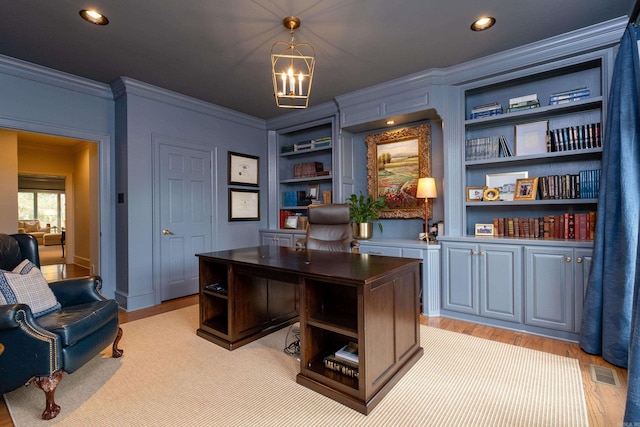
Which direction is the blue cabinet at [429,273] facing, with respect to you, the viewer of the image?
facing the viewer and to the left of the viewer

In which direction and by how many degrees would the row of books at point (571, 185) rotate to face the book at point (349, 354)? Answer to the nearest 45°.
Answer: approximately 45° to its right

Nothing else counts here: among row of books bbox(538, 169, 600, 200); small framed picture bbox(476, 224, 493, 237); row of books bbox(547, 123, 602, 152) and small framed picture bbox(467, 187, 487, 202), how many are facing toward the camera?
4

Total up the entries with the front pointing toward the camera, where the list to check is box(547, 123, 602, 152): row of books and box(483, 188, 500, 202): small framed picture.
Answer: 2

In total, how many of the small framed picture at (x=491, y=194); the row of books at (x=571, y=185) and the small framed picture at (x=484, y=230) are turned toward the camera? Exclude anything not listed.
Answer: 3

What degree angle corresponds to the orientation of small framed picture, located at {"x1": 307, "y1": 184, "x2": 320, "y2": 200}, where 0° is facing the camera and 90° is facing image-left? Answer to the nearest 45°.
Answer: approximately 45°

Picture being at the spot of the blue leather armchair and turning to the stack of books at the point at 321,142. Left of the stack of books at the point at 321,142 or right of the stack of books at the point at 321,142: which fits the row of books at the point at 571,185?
right

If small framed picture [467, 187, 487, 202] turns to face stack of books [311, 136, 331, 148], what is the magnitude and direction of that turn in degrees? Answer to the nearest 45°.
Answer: approximately 90° to its right

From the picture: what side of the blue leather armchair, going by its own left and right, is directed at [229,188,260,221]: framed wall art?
left

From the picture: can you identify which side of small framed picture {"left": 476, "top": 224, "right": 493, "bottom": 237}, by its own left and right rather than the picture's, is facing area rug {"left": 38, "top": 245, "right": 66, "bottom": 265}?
right

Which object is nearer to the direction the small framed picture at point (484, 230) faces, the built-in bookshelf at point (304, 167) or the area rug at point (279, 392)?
the area rug

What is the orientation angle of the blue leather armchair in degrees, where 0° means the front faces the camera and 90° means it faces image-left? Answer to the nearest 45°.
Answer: approximately 315°

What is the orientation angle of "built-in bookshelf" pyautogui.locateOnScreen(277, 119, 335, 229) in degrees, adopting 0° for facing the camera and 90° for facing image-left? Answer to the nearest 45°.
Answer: approximately 45°

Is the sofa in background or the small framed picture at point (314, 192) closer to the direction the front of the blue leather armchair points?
the small framed picture

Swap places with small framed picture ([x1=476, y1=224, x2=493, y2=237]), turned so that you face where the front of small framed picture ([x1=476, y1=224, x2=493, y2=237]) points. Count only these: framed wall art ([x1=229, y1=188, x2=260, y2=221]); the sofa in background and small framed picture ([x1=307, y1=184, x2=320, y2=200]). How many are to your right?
3

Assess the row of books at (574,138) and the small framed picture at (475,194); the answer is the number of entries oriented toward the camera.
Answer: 2

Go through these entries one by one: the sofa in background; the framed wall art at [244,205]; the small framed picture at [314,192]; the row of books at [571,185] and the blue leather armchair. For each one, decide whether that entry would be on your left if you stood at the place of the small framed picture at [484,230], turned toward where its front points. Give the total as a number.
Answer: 1

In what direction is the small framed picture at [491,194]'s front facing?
toward the camera
